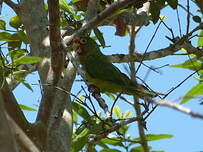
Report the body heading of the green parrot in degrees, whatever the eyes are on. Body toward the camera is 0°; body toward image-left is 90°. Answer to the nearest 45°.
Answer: approximately 90°

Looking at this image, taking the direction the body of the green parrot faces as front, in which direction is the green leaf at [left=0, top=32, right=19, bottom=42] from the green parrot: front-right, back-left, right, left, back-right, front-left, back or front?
front-left

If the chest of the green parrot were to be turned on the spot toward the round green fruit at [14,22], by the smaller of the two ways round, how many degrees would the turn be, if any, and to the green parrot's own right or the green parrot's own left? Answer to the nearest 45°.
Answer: approximately 45° to the green parrot's own left
